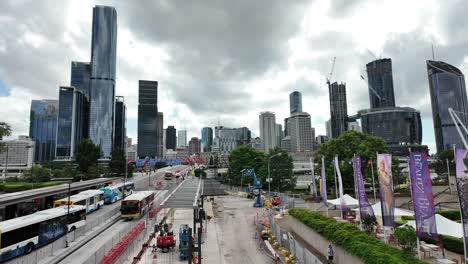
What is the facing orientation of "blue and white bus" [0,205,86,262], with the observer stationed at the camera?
facing away from the viewer and to the right of the viewer

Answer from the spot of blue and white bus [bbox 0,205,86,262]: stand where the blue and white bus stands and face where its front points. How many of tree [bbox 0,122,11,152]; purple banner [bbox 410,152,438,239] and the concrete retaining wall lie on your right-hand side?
2

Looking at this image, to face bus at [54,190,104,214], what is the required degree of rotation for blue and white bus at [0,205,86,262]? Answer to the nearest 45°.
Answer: approximately 45° to its left

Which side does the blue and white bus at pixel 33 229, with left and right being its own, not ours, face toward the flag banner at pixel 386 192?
right

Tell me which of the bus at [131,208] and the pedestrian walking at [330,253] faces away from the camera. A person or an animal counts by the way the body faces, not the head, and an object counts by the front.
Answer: the pedestrian walking

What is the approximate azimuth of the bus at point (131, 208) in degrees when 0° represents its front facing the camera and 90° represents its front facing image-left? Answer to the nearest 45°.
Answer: approximately 45°

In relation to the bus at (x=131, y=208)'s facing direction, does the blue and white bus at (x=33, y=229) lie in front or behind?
in front
